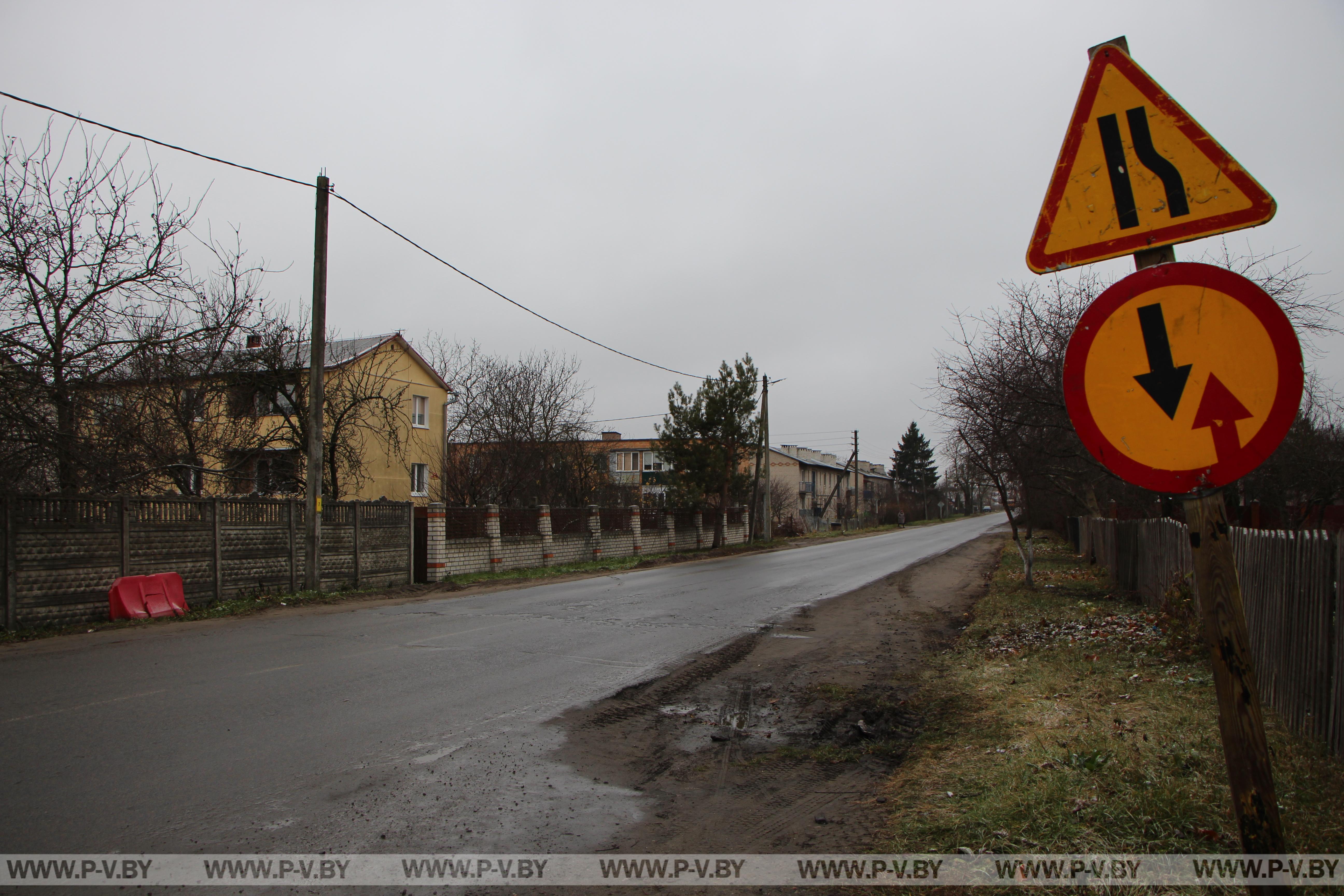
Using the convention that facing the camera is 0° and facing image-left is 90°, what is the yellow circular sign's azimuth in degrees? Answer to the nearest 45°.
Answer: approximately 0°

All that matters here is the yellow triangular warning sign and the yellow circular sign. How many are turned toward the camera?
2

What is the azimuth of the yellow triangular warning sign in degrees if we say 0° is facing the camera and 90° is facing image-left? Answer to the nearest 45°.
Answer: approximately 0°
